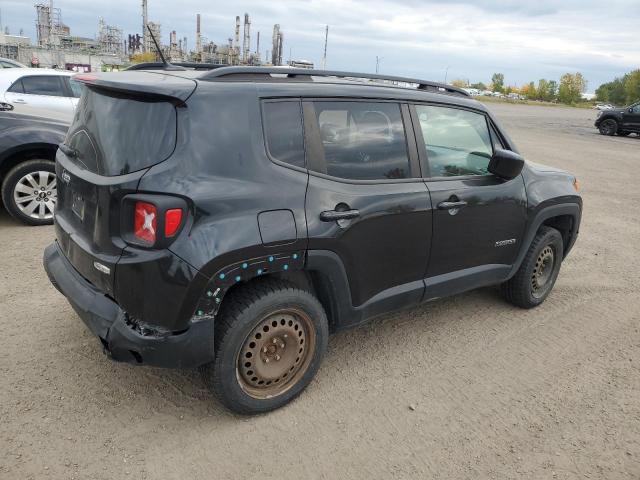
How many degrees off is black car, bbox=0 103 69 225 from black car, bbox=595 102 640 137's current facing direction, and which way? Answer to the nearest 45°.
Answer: approximately 90° to its left

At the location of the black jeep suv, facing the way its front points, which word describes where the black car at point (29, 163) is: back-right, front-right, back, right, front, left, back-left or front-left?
left

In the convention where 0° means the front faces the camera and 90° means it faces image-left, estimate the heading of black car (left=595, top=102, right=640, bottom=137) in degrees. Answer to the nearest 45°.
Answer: approximately 90°

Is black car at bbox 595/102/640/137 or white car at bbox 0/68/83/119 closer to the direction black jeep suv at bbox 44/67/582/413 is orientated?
the black car

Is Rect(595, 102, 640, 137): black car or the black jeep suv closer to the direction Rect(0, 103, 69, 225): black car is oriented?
the black car

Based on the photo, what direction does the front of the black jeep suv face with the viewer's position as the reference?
facing away from the viewer and to the right of the viewer

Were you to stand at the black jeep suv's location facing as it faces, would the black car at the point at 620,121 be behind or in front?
in front
